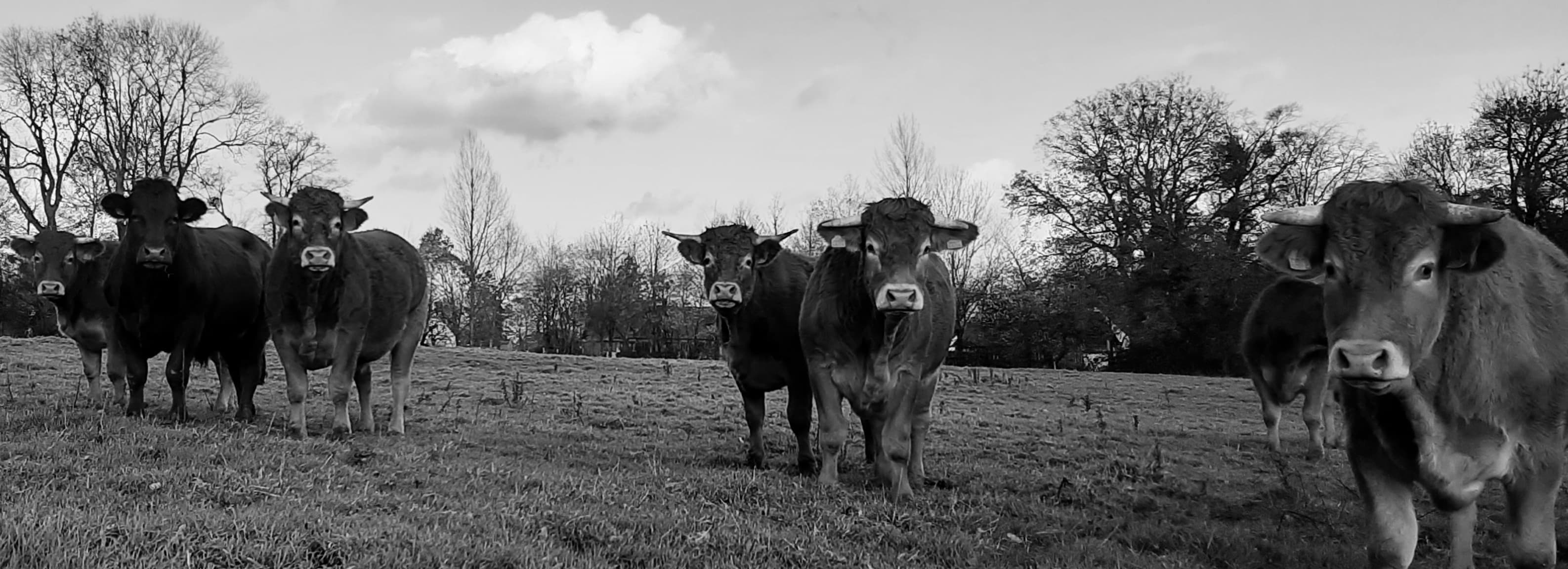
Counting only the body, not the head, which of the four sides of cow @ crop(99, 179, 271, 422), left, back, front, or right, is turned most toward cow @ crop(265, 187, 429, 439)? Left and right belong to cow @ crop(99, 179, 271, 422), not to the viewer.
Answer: left

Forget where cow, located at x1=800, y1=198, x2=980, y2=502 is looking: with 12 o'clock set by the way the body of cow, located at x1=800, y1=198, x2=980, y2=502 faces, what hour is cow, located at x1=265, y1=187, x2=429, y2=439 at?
cow, located at x1=265, y1=187, x2=429, y2=439 is roughly at 3 o'clock from cow, located at x1=800, y1=198, x2=980, y2=502.

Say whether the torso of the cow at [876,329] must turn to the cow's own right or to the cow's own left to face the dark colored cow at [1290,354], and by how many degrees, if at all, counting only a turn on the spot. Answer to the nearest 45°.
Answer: approximately 135° to the cow's own left

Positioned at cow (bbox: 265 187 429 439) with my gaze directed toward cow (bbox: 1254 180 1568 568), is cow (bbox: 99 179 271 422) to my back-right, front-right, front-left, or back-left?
back-right

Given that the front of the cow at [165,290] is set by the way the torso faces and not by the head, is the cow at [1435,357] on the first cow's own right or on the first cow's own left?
on the first cow's own left

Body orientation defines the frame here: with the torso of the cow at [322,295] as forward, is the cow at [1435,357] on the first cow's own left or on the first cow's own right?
on the first cow's own left

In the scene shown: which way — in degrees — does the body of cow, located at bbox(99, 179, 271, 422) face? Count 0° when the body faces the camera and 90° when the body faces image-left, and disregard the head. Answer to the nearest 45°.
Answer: approximately 45°

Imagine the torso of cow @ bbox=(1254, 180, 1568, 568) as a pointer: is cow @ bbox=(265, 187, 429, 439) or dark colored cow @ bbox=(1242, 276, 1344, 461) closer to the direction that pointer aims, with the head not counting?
the cow

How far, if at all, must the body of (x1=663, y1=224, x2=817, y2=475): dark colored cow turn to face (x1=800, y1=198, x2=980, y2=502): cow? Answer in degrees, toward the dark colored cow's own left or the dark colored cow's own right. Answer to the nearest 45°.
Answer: approximately 90° to the dark colored cow's own left

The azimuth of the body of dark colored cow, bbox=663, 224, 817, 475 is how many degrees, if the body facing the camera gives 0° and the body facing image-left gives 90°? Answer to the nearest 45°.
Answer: approximately 45°
